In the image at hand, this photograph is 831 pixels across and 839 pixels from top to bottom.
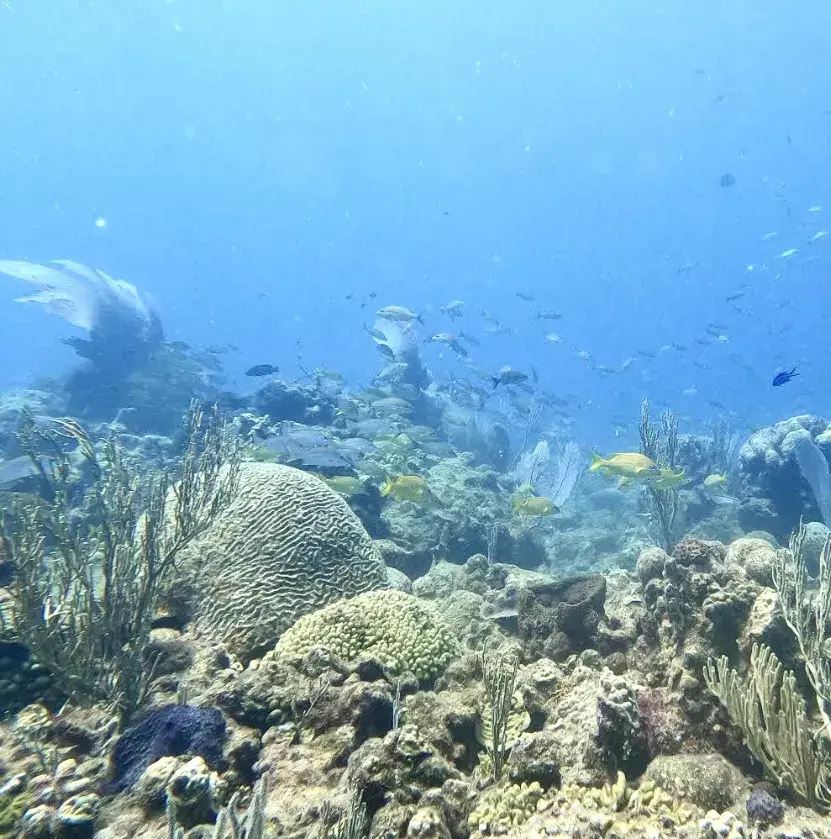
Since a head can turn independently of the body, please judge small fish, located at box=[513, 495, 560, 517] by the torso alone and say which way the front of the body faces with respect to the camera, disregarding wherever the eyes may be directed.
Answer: to the viewer's right

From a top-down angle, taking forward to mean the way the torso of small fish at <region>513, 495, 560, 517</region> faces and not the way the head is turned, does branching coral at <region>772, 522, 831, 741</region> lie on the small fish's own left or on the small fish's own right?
on the small fish's own right
